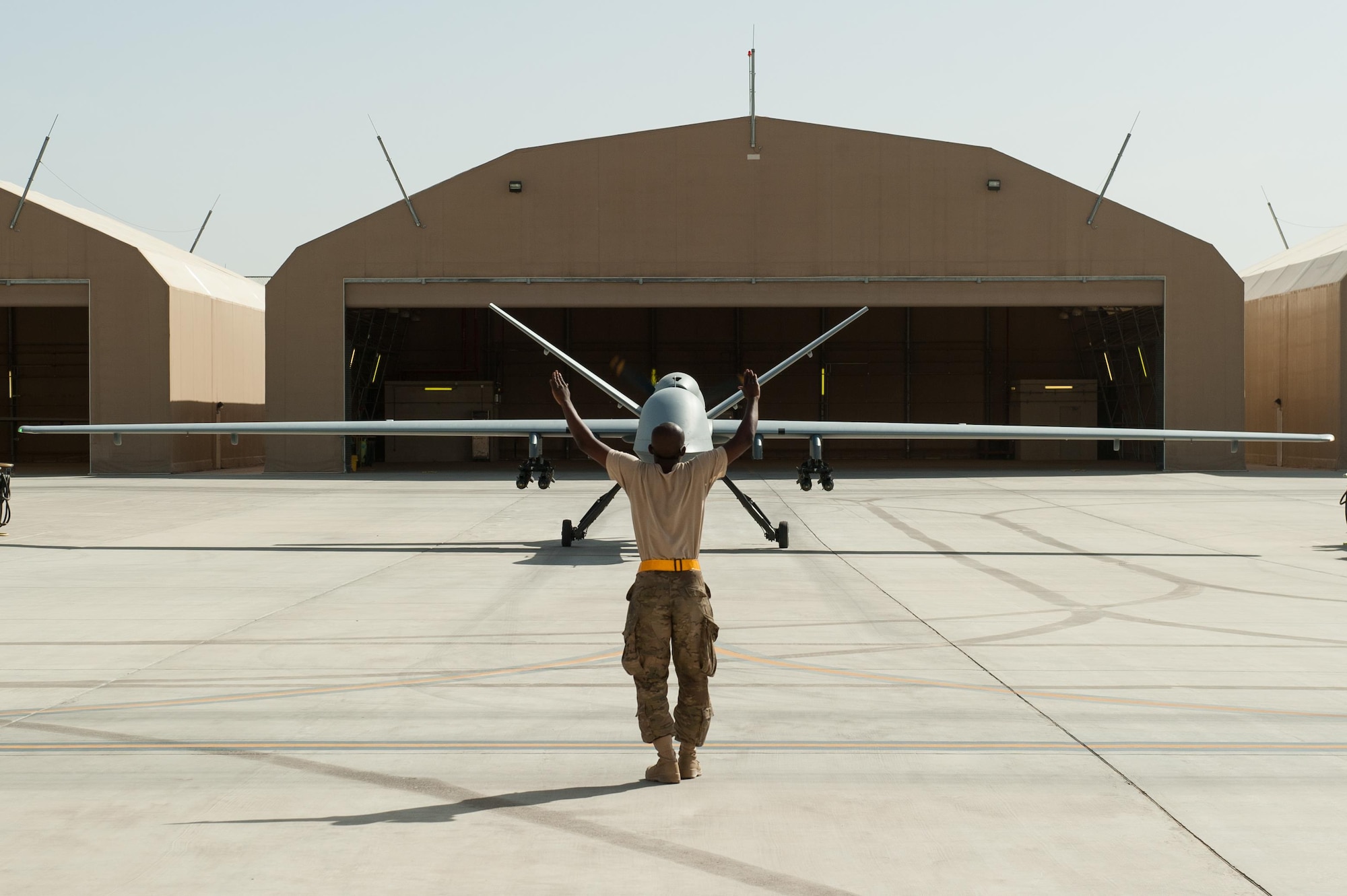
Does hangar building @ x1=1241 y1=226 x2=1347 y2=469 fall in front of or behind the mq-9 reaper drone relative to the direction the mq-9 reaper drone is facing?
behind

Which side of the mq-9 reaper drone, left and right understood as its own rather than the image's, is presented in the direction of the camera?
front
